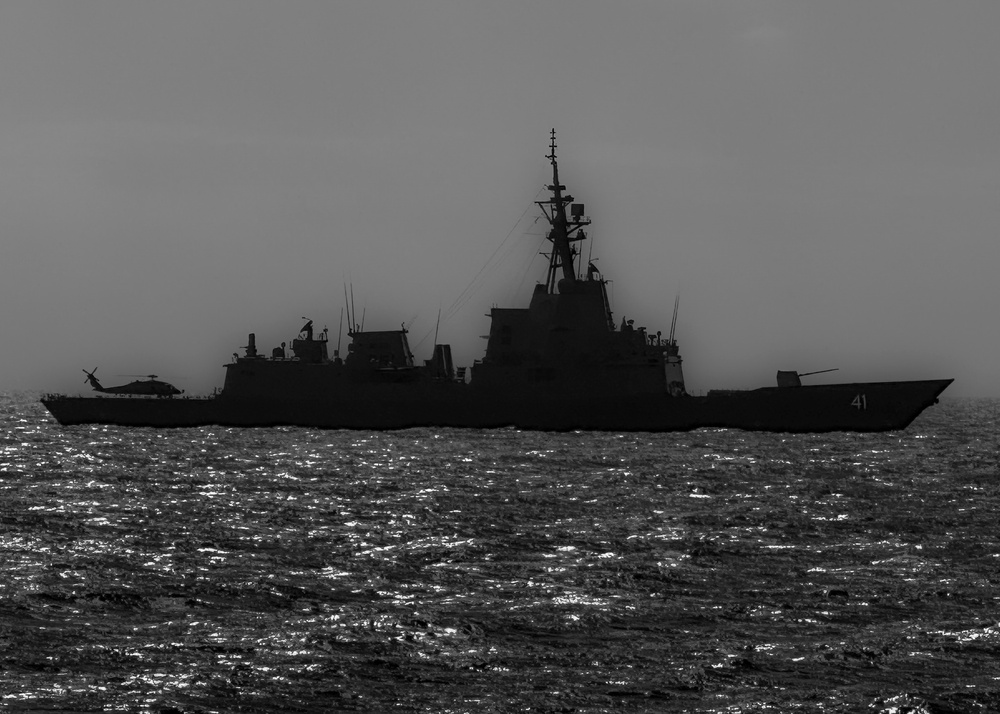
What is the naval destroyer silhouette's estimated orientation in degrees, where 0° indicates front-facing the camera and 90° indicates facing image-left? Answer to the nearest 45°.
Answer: approximately 270°
